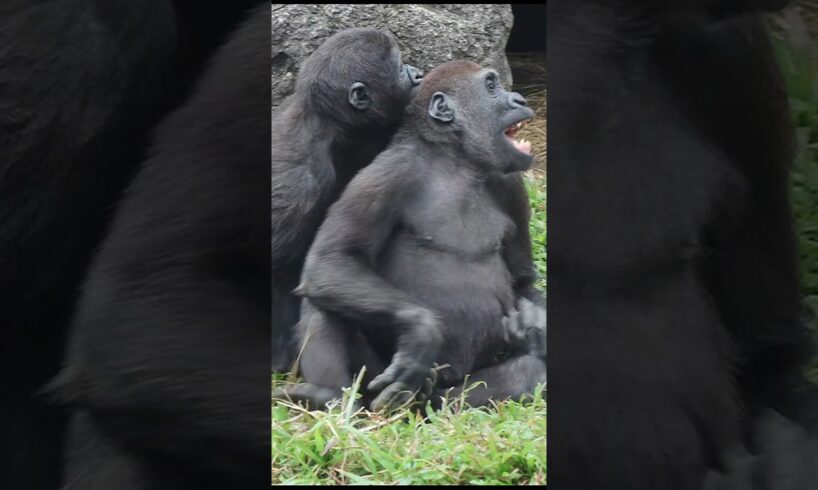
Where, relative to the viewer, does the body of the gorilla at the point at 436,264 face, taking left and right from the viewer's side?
facing the viewer and to the right of the viewer

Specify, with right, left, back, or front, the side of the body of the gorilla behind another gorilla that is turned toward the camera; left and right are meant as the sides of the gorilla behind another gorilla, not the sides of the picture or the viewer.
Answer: right
